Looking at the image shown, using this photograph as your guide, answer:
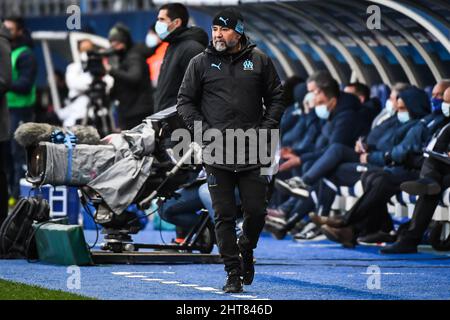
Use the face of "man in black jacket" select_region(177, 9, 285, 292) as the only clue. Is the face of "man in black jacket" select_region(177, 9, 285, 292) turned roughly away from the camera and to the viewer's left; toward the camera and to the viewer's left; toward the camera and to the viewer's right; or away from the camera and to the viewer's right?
toward the camera and to the viewer's left

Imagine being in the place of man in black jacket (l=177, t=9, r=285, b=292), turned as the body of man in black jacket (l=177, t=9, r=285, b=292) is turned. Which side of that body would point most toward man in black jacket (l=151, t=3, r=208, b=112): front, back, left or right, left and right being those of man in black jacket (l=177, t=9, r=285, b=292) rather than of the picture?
back

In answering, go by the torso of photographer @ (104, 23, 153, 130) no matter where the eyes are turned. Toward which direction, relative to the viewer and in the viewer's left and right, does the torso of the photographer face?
facing to the left of the viewer

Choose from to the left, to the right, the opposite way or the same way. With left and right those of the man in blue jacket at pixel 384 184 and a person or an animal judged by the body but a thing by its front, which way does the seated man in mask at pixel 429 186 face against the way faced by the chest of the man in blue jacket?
the same way

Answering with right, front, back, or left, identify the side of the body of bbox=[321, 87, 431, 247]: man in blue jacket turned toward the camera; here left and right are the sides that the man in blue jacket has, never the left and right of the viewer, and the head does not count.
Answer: left

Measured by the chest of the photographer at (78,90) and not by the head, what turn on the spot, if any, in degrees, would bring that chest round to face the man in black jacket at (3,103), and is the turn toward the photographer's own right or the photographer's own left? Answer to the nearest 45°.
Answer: approximately 90° to the photographer's own right

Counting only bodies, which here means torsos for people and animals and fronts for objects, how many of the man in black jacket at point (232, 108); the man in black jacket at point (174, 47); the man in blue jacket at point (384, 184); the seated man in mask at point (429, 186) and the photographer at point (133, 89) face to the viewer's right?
0

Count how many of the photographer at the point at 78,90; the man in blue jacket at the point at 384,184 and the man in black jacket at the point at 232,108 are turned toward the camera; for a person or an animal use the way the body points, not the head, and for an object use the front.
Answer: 1

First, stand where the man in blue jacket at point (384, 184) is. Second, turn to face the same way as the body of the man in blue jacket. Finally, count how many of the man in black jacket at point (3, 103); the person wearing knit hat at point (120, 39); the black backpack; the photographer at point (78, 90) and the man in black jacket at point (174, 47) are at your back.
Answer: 0

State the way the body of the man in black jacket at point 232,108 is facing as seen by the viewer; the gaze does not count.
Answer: toward the camera

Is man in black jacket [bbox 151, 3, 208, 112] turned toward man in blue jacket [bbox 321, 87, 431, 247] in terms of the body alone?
no
